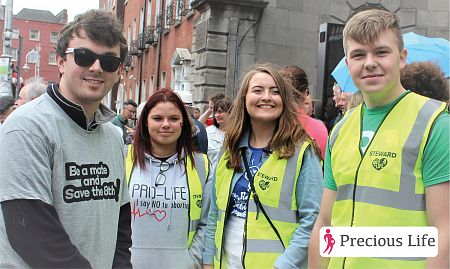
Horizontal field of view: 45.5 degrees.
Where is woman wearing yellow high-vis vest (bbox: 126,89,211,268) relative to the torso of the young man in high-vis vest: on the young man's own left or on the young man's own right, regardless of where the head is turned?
on the young man's own right

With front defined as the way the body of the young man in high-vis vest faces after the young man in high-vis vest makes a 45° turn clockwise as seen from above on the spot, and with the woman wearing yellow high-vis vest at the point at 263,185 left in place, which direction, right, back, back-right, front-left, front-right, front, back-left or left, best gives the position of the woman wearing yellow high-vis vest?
front-right

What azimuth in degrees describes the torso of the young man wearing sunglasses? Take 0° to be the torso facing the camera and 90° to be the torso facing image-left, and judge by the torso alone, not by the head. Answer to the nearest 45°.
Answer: approximately 315°

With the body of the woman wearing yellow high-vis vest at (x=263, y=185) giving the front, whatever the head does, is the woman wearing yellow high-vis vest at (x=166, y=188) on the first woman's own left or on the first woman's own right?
on the first woman's own right

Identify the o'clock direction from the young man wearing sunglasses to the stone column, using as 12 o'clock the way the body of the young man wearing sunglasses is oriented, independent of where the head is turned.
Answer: The stone column is roughly at 8 o'clock from the young man wearing sunglasses.

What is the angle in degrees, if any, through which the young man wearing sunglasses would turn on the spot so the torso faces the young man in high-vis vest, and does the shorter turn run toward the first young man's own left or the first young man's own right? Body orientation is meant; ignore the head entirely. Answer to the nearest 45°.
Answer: approximately 45° to the first young man's own left

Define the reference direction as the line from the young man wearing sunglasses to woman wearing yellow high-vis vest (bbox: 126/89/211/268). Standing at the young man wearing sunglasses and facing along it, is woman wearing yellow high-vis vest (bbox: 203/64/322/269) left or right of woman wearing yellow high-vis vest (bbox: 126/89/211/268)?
right

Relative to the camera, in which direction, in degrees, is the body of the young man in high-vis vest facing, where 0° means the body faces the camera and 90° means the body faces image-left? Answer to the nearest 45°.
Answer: approximately 45°

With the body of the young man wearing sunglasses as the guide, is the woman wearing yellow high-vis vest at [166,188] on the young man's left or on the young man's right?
on the young man's left

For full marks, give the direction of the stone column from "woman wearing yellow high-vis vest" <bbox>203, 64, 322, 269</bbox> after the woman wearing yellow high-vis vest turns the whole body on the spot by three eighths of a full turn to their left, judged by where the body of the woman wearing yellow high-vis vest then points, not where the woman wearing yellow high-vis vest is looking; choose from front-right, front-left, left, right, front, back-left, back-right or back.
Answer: left
